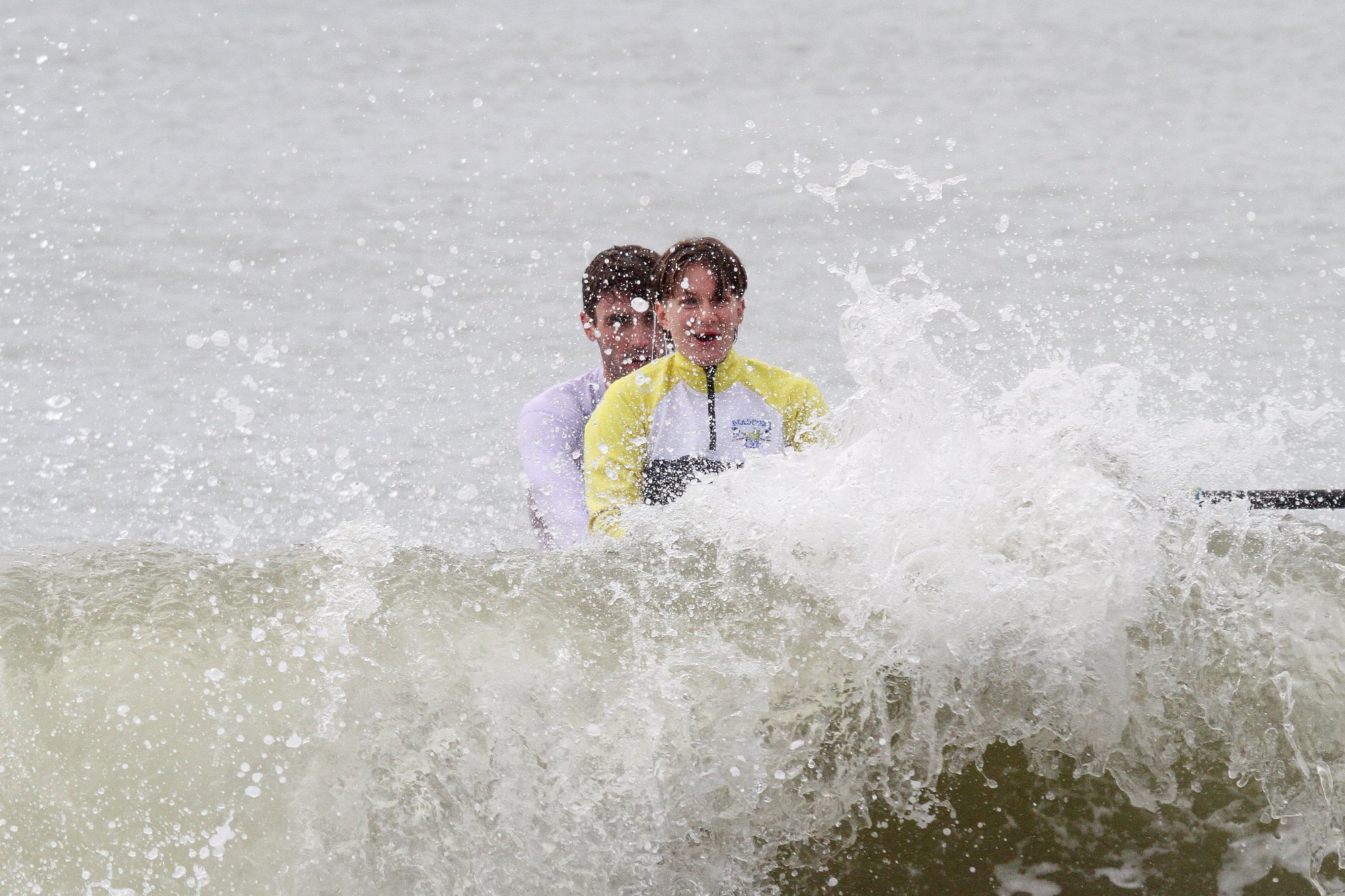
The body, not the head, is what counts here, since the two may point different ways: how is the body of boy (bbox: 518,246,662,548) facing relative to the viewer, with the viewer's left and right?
facing the viewer and to the right of the viewer

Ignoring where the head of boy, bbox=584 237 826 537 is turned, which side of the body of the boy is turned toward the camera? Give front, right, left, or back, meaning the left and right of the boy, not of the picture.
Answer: front

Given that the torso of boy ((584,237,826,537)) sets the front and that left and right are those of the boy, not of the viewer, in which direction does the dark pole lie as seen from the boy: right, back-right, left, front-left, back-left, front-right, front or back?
left

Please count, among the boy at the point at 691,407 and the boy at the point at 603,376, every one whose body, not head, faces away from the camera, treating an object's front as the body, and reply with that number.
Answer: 0
